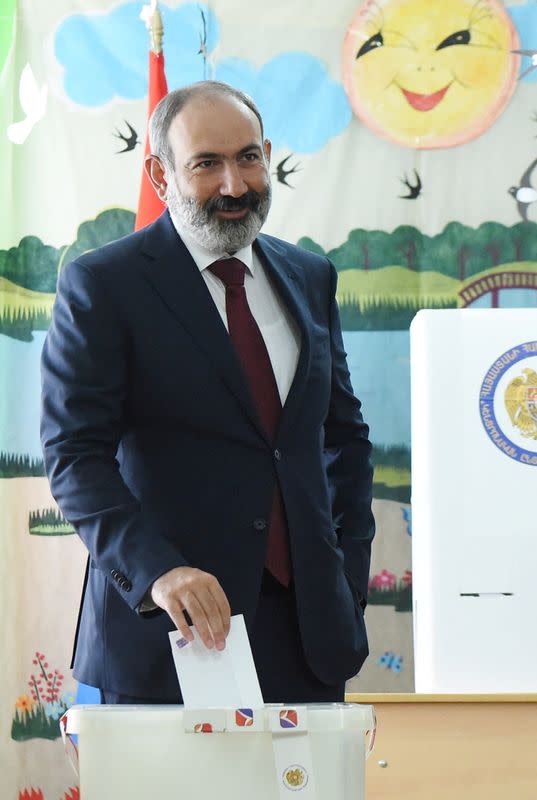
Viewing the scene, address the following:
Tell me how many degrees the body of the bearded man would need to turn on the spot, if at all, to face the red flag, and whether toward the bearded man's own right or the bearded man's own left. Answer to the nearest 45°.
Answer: approximately 135° to the bearded man's own left

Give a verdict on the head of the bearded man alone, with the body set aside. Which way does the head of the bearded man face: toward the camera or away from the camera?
toward the camera
